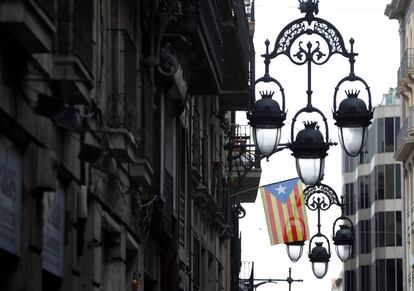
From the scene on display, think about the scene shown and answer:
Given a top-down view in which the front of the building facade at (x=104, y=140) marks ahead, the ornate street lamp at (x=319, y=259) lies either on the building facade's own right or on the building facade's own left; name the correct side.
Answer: on the building facade's own left

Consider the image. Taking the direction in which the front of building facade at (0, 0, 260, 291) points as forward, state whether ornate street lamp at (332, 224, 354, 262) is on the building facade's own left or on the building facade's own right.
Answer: on the building facade's own left

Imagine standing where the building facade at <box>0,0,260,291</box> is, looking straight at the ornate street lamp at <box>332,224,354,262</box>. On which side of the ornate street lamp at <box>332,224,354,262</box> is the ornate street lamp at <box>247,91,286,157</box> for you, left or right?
right

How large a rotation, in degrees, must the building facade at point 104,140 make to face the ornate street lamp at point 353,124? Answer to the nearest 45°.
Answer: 0° — it already faces it

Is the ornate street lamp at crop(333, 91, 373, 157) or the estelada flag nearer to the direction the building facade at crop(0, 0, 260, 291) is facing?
the ornate street lamp

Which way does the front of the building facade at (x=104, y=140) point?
to the viewer's right

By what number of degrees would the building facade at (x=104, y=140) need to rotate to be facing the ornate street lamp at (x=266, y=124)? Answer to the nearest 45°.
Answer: approximately 45° to its left

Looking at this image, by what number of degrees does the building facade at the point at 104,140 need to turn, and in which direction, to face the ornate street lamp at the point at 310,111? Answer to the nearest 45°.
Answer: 0° — it already faces it
